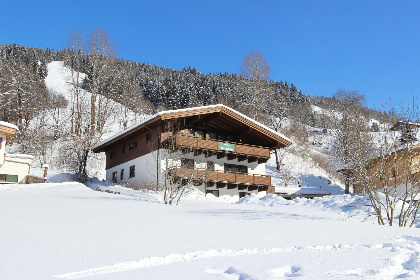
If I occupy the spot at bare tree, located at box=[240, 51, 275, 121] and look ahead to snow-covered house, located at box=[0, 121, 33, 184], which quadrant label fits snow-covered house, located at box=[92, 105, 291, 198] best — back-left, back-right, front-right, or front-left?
front-left

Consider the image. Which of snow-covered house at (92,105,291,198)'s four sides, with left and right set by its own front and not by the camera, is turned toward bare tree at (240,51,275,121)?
left

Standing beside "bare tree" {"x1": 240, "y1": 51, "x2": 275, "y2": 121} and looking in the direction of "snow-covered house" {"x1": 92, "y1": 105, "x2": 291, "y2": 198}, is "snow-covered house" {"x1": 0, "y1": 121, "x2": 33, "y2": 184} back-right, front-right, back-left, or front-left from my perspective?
front-right

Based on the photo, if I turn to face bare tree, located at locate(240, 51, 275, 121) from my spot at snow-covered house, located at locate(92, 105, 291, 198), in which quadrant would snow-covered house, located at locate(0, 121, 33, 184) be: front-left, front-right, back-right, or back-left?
back-left

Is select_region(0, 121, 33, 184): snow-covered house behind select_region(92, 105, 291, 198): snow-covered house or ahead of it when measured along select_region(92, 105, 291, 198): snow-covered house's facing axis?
behind

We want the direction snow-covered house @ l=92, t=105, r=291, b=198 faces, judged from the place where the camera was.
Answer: facing the viewer and to the right of the viewer
